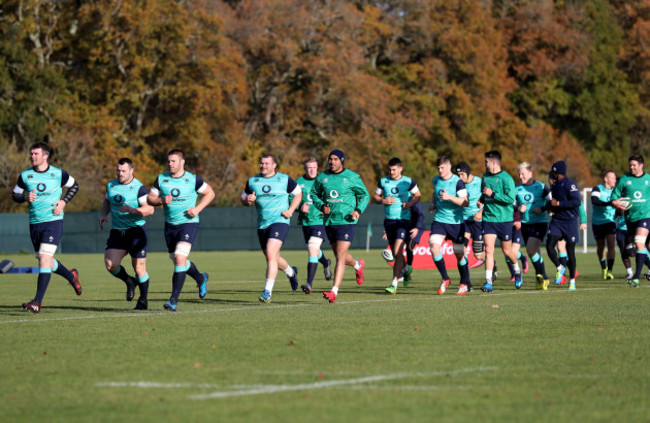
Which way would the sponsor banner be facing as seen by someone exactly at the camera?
facing the viewer
